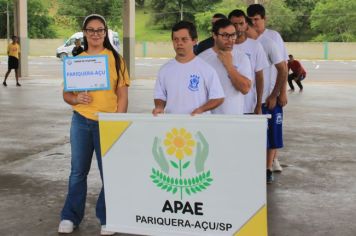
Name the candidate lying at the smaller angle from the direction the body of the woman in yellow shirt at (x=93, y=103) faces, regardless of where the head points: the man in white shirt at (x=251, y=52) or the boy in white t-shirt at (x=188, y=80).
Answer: the boy in white t-shirt

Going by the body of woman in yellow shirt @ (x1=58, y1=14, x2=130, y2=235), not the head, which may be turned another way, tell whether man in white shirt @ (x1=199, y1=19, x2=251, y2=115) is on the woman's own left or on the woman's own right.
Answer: on the woman's own left

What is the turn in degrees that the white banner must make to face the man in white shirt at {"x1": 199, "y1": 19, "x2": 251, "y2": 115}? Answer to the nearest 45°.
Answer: approximately 180°

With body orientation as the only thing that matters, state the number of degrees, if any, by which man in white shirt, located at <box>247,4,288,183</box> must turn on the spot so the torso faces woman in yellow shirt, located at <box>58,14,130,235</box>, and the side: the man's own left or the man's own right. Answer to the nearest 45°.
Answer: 0° — they already face them
